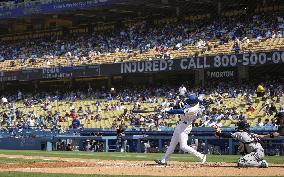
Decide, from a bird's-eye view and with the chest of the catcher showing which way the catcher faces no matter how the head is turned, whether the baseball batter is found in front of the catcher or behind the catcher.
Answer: in front
